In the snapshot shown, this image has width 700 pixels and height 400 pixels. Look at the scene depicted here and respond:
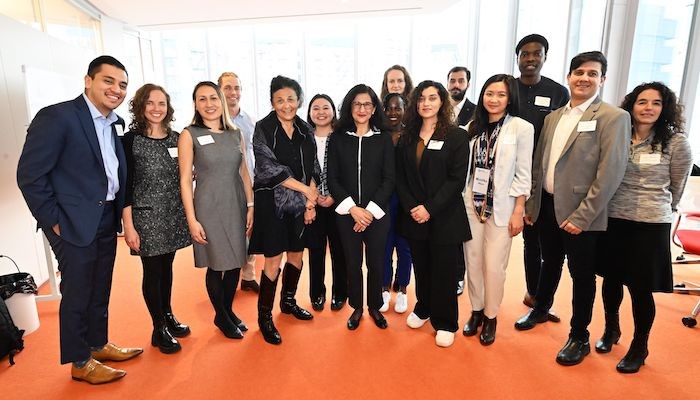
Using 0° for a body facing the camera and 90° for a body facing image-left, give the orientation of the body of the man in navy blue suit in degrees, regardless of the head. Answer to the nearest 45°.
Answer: approximately 315°

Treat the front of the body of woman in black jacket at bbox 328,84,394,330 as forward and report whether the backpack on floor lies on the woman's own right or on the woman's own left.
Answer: on the woman's own right

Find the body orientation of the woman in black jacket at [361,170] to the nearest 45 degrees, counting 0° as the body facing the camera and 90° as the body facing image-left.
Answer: approximately 0°

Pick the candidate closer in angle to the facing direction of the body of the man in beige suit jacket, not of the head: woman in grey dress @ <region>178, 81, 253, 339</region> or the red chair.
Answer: the woman in grey dress
